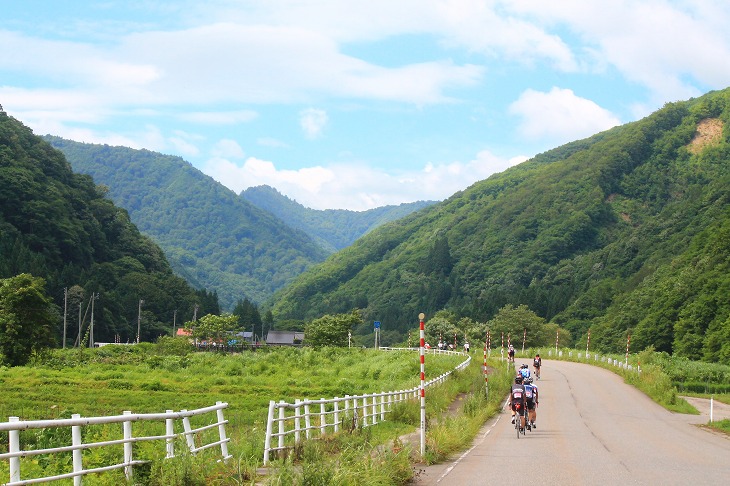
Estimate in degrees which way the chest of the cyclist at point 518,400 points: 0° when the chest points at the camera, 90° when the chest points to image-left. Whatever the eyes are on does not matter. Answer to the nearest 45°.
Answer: approximately 180°

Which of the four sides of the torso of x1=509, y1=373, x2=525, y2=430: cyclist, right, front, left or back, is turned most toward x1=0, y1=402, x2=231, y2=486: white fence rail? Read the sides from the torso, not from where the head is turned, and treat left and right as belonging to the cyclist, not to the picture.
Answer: back
